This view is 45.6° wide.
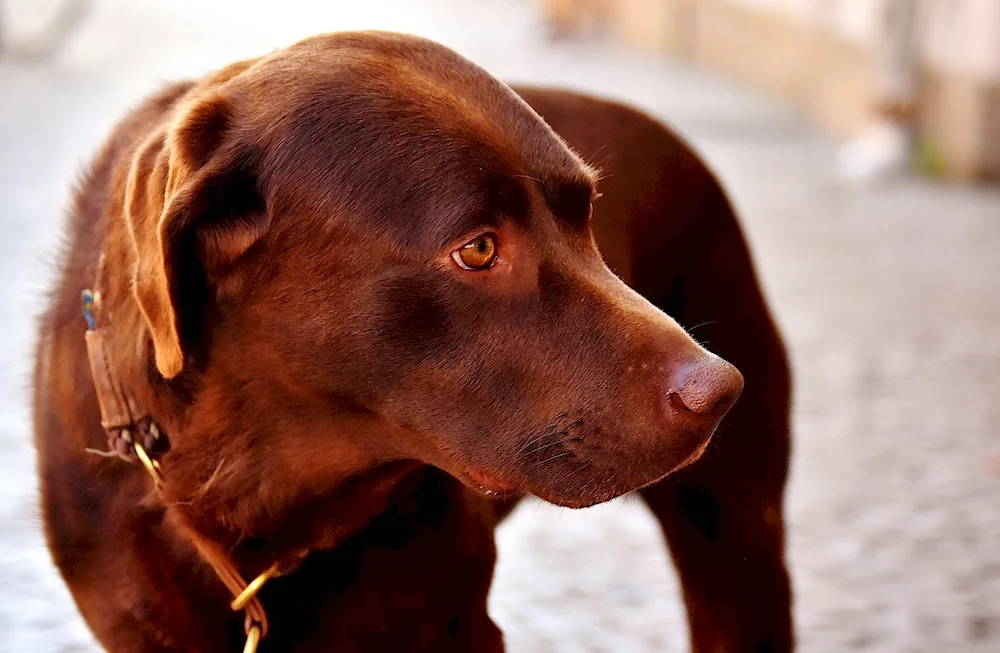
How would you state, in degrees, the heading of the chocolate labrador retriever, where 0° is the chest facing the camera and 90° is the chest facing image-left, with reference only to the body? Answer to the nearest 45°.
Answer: approximately 45°
